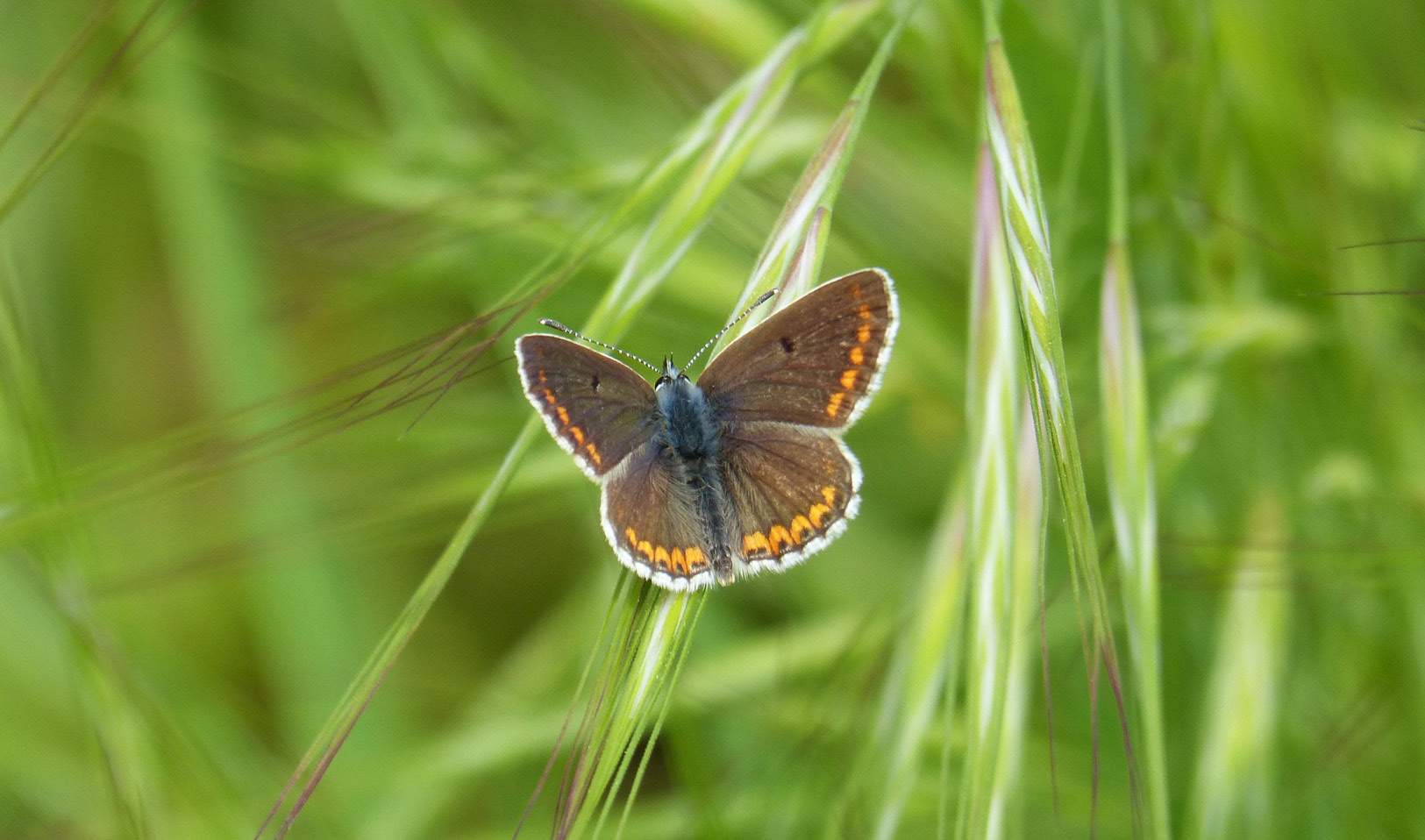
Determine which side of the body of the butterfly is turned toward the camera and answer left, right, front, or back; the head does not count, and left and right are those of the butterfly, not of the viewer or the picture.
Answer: back
